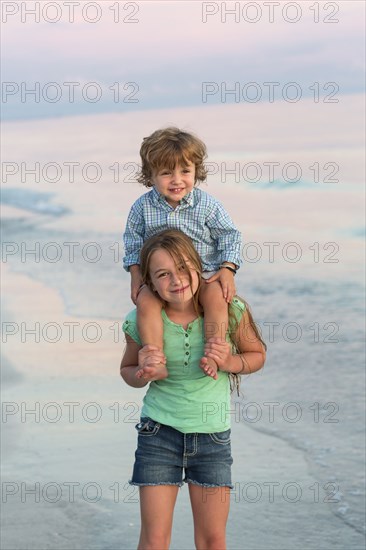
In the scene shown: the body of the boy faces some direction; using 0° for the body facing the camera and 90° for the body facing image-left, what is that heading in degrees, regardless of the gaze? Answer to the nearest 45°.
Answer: approximately 0°
